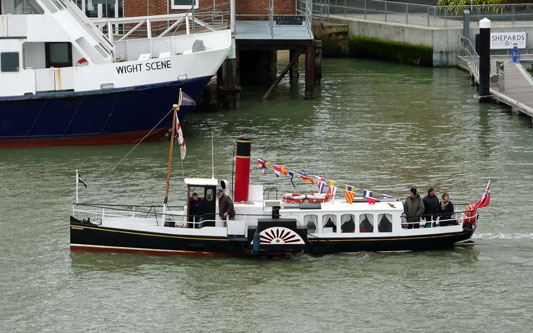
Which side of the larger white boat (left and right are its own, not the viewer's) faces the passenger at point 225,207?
right

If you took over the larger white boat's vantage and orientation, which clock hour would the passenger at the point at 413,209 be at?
The passenger is roughly at 2 o'clock from the larger white boat.

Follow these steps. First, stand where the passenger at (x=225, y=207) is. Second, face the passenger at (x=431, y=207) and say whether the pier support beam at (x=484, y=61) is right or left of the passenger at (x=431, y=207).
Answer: left

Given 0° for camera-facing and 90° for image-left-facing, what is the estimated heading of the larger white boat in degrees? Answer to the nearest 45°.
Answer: approximately 270°

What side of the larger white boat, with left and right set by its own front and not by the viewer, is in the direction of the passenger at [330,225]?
right

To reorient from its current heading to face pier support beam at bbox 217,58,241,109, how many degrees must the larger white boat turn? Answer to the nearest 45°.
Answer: approximately 45° to its left

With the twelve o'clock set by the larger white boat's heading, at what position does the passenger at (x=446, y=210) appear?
The passenger is roughly at 2 o'clock from the larger white boat.

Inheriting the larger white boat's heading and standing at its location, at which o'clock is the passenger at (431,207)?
The passenger is roughly at 2 o'clock from the larger white boat.
